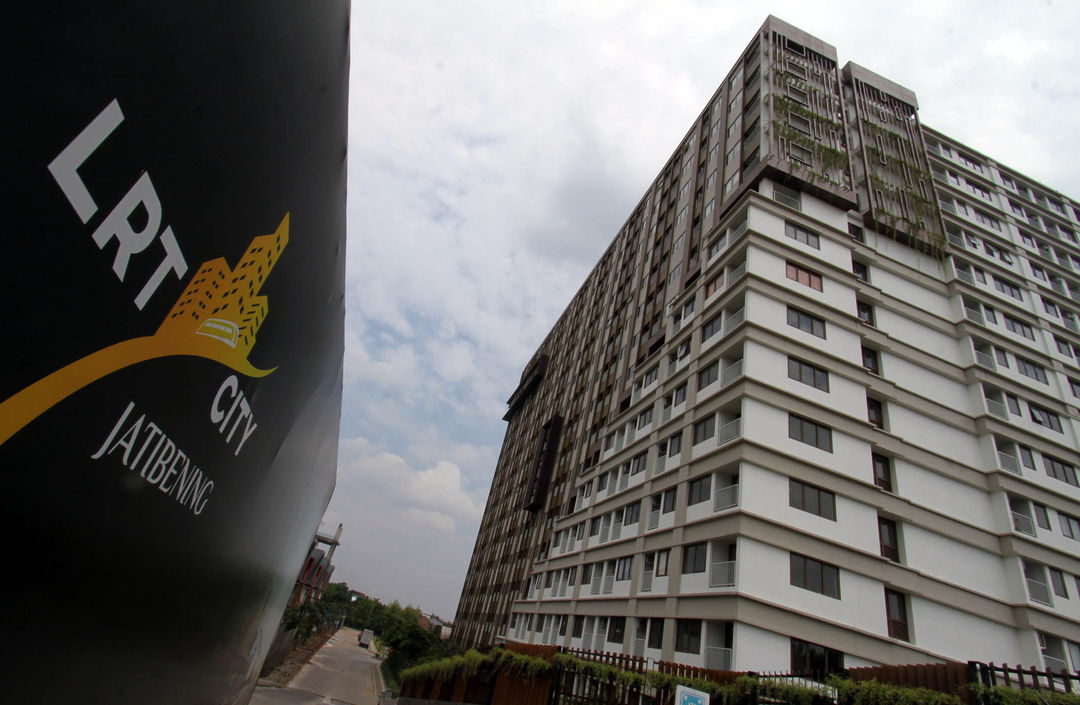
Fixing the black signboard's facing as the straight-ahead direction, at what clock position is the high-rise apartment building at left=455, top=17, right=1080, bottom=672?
The high-rise apartment building is roughly at 10 o'clock from the black signboard.

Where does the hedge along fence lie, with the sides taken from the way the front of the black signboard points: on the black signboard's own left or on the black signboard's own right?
on the black signboard's own left

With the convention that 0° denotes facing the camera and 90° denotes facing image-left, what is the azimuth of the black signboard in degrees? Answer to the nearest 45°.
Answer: approximately 315°
